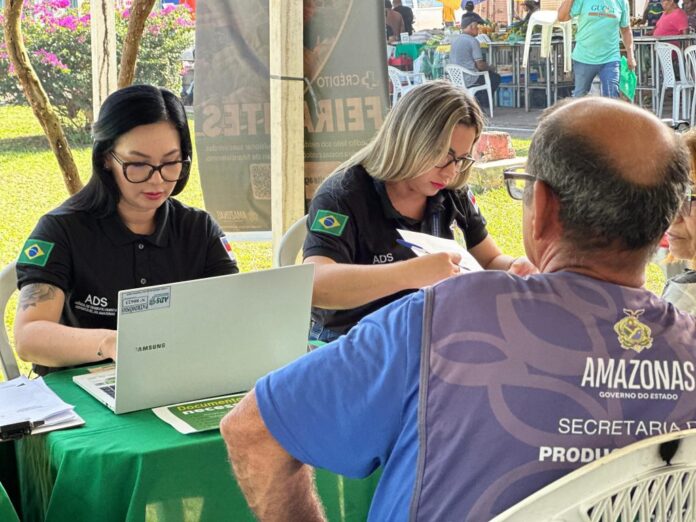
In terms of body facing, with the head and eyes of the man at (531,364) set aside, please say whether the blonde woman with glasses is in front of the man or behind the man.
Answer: in front

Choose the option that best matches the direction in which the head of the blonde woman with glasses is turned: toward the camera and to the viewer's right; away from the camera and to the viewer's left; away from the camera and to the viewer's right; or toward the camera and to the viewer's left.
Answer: toward the camera and to the viewer's right

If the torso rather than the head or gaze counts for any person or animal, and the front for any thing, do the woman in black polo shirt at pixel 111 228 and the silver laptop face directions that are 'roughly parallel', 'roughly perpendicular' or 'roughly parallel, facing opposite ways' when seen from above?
roughly parallel, facing opposite ways

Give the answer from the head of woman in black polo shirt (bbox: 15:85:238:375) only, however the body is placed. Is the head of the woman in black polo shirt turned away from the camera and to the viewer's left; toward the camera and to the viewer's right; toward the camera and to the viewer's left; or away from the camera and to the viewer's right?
toward the camera and to the viewer's right

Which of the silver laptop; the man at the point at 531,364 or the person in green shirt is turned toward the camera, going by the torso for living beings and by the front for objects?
the person in green shirt

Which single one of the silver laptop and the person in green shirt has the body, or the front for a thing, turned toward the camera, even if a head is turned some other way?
the person in green shirt

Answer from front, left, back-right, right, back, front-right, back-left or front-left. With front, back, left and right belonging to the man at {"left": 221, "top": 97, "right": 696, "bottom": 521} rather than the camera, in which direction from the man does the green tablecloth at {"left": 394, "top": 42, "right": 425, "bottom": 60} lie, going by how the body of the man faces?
front-right

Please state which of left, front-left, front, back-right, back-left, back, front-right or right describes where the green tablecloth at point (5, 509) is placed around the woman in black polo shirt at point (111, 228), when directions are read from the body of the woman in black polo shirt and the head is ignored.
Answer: front-right

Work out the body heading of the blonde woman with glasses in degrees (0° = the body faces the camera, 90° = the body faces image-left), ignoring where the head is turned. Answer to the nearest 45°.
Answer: approximately 315°

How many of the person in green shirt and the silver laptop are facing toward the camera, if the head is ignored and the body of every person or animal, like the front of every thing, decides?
1

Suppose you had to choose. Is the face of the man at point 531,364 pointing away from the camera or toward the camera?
away from the camera

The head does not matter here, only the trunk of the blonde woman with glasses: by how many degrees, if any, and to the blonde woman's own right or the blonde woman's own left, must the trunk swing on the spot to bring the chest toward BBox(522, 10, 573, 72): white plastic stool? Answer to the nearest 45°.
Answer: approximately 135° to the blonde woman's own left

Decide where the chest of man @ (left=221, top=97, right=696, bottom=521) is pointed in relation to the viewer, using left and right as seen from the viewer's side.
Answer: facing away from the viewer and to the left of the viewer

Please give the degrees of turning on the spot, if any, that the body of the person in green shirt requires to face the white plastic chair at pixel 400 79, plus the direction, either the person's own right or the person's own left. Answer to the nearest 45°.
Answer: approximately 135° to the person's own right

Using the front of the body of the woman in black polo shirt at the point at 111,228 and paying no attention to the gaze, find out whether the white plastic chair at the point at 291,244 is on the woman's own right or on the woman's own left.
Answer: on the woman's own left

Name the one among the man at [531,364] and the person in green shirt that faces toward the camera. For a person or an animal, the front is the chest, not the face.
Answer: the person in green shirt

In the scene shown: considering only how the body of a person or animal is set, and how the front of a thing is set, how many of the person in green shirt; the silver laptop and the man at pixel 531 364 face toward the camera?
1

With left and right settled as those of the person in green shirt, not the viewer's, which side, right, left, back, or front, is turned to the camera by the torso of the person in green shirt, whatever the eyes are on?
front
